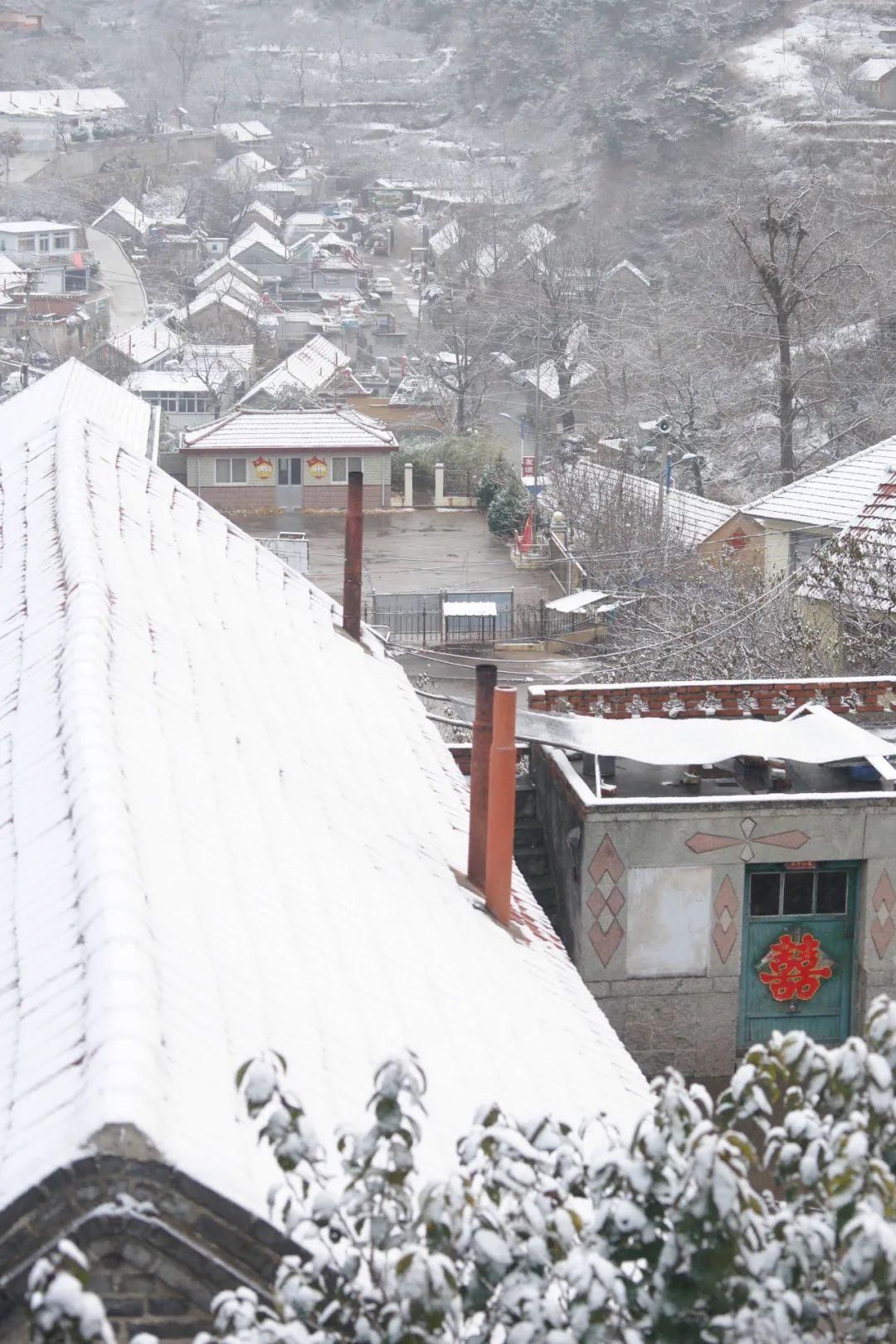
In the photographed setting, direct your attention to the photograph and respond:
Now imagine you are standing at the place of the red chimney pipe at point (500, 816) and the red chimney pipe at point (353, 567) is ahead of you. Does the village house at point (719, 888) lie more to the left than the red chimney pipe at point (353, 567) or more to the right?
right

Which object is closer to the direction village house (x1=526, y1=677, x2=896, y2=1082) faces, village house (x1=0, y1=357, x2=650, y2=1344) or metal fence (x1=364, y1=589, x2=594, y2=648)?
the village house

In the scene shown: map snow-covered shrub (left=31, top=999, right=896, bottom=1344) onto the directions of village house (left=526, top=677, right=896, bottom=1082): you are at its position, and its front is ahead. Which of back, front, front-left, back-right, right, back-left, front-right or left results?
front

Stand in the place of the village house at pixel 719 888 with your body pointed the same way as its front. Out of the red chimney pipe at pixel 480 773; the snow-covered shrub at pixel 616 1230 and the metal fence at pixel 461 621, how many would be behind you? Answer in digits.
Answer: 1

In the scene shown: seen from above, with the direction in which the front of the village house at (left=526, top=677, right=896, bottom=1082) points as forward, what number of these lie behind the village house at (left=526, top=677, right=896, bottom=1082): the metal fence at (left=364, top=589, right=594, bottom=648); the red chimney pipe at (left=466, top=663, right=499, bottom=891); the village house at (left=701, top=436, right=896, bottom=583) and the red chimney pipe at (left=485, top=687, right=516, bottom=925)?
2

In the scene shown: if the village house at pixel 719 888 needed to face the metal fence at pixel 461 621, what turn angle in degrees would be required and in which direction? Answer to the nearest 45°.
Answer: approximately 180°

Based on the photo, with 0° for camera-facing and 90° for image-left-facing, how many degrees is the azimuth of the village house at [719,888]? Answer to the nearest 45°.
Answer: approximately 0°

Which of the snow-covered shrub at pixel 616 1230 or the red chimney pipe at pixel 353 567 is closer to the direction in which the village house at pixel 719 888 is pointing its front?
the snow-covered shrub

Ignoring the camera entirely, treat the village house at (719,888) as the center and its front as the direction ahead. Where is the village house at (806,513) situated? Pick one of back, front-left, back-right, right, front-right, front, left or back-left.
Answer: back

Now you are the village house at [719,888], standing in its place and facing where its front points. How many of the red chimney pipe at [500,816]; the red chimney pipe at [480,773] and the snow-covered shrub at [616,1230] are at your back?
0
